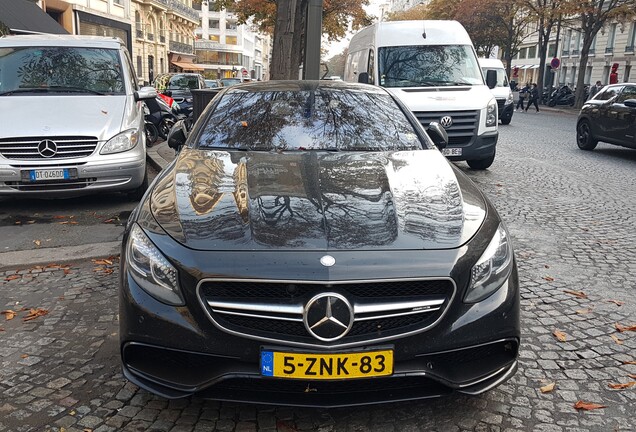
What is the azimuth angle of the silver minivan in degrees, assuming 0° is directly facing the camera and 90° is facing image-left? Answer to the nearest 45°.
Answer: approximately 0°

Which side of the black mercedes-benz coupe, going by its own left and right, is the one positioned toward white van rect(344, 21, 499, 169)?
back

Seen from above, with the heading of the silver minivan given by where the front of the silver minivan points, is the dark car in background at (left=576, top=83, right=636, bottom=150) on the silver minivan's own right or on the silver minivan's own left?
on the silver minivan's own left

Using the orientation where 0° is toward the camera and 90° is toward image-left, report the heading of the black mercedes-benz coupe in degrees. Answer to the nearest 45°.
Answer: approximately 0°

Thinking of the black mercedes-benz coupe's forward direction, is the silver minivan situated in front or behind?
behind

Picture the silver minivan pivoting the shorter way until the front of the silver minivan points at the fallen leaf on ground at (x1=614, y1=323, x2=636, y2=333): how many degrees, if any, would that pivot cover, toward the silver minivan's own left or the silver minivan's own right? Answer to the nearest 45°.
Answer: approximately 45° to the silver minivan's own left

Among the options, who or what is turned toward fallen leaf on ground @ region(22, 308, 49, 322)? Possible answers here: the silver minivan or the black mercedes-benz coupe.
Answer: the silver minivan

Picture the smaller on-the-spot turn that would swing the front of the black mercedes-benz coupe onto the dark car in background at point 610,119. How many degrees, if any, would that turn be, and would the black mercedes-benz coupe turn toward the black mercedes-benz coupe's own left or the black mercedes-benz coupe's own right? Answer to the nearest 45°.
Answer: approximately 135° to the black mercedes-benz coupe's own left

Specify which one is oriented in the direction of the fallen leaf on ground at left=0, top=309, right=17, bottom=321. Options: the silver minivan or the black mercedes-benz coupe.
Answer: the silver minivan

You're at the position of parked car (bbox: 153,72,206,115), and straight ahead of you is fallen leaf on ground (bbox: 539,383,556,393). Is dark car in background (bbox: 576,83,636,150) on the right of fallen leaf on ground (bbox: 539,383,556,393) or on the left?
left

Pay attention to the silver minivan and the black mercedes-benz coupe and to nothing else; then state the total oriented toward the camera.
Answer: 2
